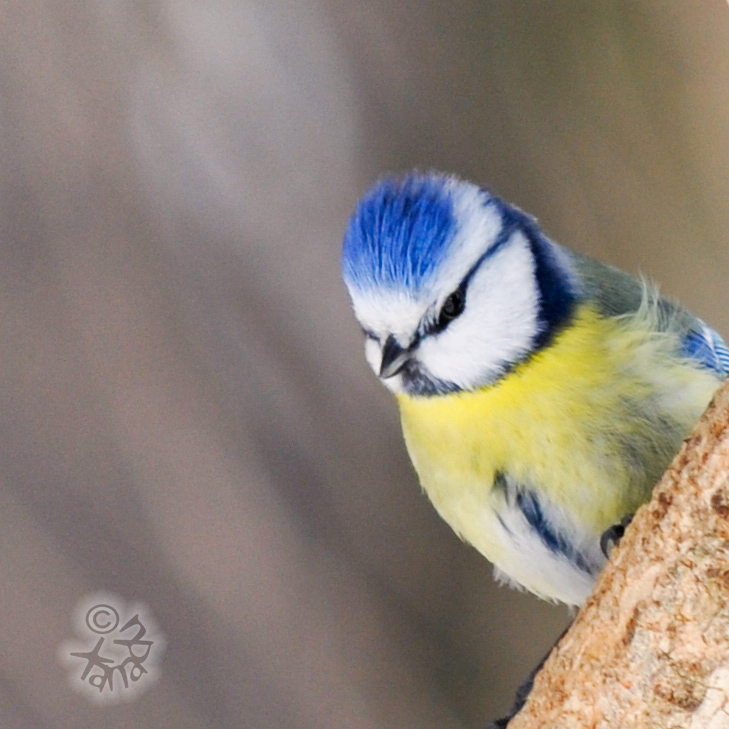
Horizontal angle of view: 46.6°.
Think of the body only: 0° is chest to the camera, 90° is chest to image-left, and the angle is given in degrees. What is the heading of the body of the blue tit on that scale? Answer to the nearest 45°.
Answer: approximately 45°
